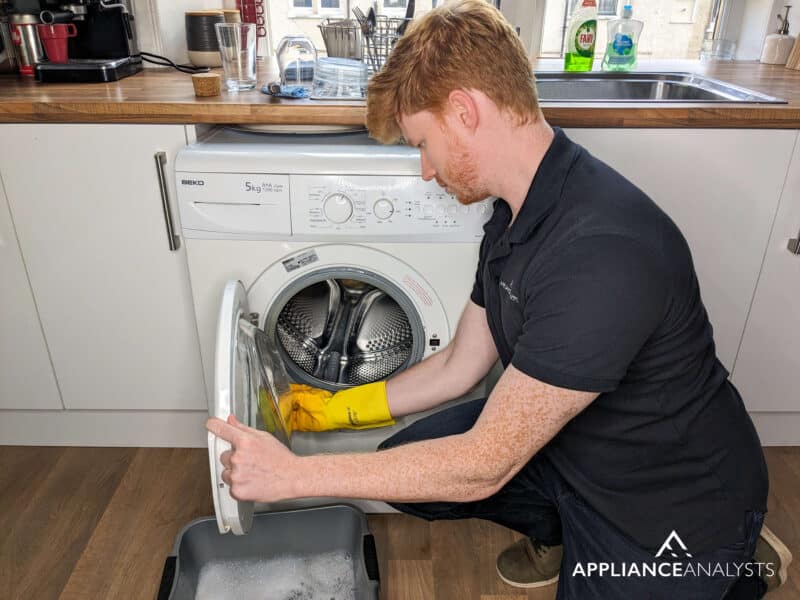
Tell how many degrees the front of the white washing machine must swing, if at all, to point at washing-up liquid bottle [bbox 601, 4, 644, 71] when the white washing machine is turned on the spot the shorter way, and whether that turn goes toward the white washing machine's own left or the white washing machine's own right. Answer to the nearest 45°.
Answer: approximately 135° to the white washing machine's own left

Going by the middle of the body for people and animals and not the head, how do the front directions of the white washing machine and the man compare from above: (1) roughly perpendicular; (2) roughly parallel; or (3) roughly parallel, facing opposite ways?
roughly perpendicular

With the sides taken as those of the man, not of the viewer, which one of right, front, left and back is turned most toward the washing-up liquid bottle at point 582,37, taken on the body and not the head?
right

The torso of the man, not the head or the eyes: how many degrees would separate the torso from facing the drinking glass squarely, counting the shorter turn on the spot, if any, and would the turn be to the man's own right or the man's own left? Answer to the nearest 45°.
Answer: approximately 45° to the man's own right

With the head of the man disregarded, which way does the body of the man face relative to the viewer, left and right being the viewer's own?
facing to the left of the viewer

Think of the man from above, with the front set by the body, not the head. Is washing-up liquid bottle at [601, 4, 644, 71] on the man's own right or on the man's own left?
on the man's own right

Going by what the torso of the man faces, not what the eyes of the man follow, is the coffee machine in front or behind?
in front

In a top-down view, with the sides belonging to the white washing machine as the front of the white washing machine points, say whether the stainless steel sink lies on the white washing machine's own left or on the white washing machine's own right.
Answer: on the white washing machine's own left

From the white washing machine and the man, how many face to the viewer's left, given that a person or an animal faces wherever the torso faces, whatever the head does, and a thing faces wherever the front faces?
1

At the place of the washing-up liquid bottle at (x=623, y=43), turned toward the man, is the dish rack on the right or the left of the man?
right
